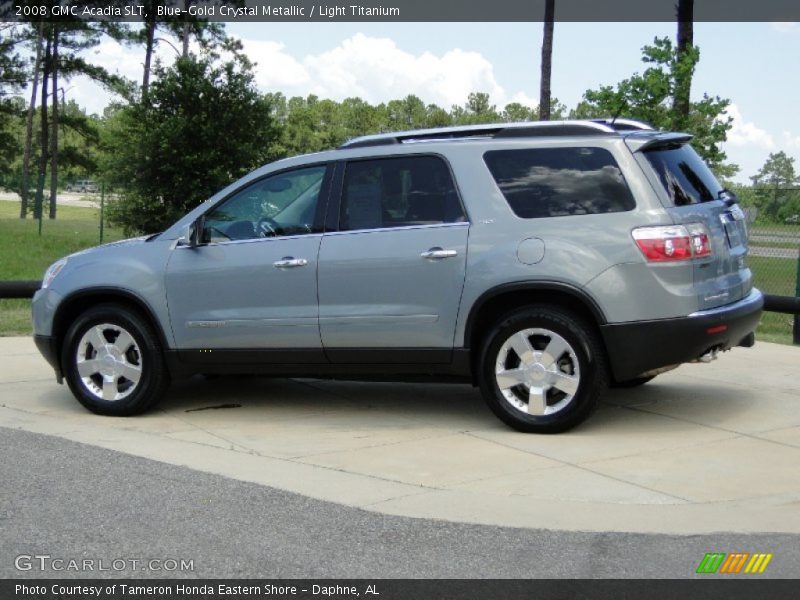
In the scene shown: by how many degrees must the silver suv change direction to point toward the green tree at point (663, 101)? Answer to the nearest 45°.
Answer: approximately 45° to its right

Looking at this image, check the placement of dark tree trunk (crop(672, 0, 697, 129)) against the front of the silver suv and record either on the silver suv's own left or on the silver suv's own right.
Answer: on the silver suv's own right

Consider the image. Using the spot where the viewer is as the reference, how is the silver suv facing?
facing away from the viewer and to the left of the viewer

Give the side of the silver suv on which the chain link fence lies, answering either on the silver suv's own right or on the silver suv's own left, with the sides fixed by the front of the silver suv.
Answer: on the silver suv's own right
